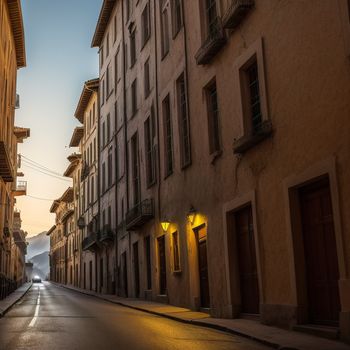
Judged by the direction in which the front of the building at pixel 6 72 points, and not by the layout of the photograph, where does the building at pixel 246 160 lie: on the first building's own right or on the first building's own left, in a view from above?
on the first building's own right

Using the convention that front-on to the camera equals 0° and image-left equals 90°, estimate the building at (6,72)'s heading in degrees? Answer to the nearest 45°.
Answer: approximately 270°

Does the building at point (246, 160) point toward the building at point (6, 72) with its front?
no

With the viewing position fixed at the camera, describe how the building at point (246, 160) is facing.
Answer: facing the viewer and to the left of the viewer

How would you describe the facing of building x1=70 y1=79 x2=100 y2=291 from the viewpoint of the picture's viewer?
facing to the left of the viewer

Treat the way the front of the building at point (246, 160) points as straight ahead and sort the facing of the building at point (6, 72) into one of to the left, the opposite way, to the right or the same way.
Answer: the opposite way

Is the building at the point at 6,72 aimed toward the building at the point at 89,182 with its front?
no

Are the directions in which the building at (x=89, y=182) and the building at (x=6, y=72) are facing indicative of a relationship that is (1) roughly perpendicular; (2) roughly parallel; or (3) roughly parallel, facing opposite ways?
roughly parallel, facing opposite ways
